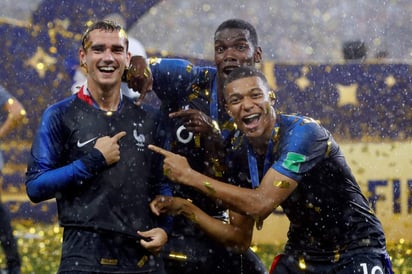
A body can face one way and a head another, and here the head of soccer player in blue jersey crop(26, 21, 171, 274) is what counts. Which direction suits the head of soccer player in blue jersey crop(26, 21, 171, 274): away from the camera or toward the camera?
toward the camera

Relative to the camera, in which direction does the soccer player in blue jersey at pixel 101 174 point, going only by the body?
toward the camera

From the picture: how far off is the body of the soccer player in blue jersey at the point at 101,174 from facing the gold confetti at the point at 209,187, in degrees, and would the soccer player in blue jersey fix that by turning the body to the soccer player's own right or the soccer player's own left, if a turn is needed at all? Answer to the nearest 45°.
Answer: approximately 90° to the soccer player's own left

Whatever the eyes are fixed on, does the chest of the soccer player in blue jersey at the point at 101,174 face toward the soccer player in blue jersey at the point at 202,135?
no

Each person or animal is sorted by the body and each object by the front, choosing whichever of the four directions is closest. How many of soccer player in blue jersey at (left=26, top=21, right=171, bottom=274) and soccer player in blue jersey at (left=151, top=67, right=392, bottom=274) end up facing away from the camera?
0

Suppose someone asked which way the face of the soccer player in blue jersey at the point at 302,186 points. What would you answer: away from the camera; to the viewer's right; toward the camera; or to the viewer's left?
toward the camera

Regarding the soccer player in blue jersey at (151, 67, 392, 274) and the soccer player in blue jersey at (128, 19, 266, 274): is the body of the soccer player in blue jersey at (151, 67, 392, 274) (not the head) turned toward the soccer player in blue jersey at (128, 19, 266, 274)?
no

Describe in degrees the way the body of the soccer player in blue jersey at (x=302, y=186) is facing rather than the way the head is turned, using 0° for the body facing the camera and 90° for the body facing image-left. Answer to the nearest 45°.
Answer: approximately 45°
